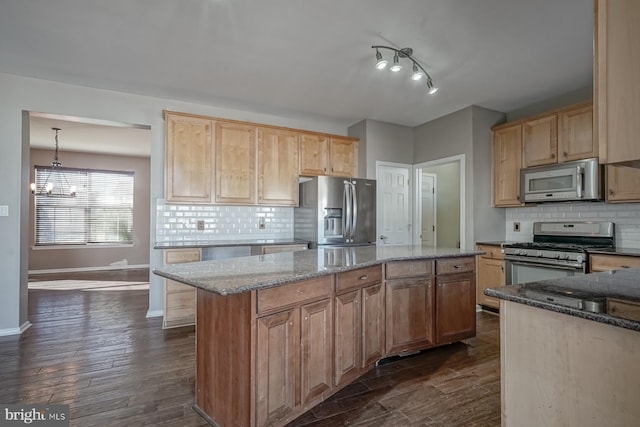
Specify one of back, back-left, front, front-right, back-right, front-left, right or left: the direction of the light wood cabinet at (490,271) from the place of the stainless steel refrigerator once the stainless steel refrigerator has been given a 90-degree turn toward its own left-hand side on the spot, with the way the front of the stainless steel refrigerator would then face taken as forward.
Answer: front-right

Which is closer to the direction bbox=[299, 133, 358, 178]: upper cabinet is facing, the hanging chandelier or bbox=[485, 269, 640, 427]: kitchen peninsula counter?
the kitchen peninsula counter

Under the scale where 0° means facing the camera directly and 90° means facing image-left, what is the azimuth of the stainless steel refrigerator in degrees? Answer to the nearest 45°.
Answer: approximately 315°

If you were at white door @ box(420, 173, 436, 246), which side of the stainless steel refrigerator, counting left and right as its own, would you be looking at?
left

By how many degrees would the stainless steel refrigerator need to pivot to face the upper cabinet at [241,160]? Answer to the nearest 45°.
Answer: approximately 135° to its right

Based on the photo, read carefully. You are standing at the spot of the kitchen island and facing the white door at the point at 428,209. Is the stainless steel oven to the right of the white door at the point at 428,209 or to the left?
right

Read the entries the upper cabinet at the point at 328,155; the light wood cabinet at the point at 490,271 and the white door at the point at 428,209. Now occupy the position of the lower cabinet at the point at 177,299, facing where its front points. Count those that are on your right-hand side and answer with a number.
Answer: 0

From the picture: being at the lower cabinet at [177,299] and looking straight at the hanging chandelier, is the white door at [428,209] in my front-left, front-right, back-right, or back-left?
back-right

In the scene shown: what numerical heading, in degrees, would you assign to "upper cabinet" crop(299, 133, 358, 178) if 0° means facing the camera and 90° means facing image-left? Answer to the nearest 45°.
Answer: approximately 315°

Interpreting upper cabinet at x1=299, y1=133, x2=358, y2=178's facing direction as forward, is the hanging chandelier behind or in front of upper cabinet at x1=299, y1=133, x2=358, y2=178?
behind

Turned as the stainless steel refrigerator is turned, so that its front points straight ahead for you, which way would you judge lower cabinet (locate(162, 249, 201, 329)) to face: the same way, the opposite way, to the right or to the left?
the same way

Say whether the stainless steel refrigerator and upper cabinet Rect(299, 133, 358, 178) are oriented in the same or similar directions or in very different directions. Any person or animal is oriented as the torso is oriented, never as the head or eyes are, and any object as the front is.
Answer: same or similar directions

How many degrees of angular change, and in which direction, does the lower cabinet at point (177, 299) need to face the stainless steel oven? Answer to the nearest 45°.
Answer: approximately 45° to its left

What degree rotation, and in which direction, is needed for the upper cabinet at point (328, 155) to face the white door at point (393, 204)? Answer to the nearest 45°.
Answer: approximately 45° to its left

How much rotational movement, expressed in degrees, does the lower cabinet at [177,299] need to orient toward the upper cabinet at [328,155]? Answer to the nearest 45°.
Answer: approximately 90° to its left

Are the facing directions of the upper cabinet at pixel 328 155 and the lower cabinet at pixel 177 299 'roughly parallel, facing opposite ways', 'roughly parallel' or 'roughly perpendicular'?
roughly parallel

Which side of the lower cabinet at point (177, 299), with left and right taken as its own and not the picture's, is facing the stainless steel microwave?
left

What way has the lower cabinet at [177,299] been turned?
toward the camera
